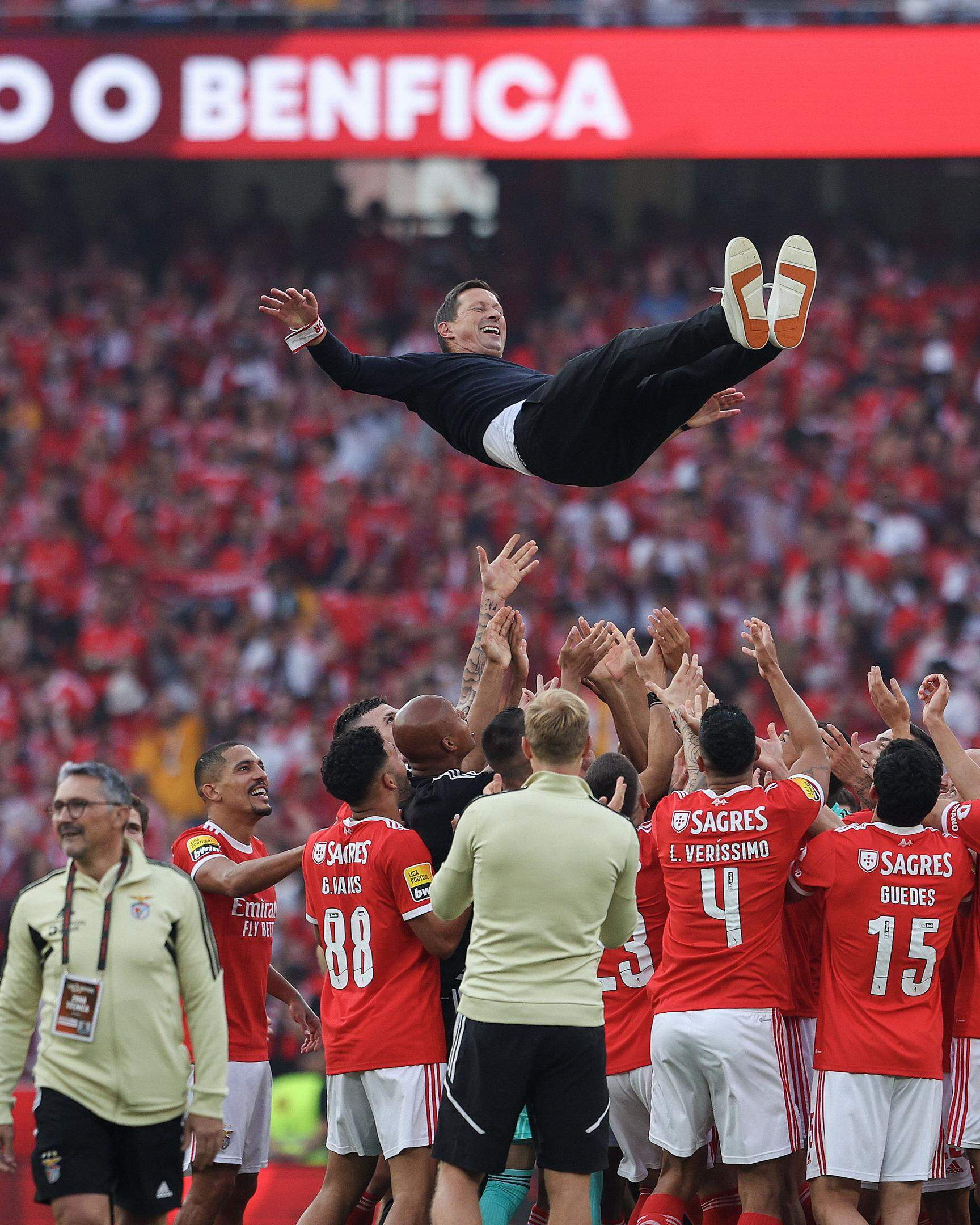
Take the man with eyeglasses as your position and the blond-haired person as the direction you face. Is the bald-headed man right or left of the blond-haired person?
left

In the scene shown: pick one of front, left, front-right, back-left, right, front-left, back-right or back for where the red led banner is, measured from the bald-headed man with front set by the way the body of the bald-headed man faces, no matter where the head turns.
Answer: front-left

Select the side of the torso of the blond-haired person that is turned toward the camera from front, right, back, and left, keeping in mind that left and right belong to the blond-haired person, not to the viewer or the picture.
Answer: back

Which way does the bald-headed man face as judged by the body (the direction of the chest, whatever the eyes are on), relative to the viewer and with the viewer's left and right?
facing away from the viewer and to the right of the viewer

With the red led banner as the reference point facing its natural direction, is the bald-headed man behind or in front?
in front

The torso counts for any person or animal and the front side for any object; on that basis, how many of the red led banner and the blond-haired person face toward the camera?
1

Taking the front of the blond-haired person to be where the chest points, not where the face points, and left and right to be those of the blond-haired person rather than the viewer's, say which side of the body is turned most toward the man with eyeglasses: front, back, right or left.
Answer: left

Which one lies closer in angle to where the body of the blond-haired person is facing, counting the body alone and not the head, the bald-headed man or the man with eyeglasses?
the bald-headed man

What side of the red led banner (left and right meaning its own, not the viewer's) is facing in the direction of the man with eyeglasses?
front

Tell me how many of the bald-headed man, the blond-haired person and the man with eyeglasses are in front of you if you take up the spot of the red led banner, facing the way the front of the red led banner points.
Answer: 3

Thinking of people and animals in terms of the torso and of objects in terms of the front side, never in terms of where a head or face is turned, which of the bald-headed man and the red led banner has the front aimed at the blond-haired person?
the red led banner

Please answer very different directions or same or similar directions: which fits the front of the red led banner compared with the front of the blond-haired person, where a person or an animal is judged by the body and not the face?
very different directions

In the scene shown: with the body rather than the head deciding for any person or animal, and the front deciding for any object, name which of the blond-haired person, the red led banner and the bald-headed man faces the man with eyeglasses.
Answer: the red led banner

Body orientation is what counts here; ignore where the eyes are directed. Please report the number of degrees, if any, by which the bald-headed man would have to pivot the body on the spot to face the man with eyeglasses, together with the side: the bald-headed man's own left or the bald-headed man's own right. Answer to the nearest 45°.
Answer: approximately 180°

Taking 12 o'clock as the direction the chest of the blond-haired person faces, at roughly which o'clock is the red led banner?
The red led banner is roughly at 12 o'clock from the blond-haired person.

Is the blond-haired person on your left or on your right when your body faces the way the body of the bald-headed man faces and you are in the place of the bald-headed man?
on your right

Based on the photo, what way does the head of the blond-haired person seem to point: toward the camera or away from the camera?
away from the camera

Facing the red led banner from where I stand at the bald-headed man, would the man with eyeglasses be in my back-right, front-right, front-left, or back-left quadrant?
back-left
